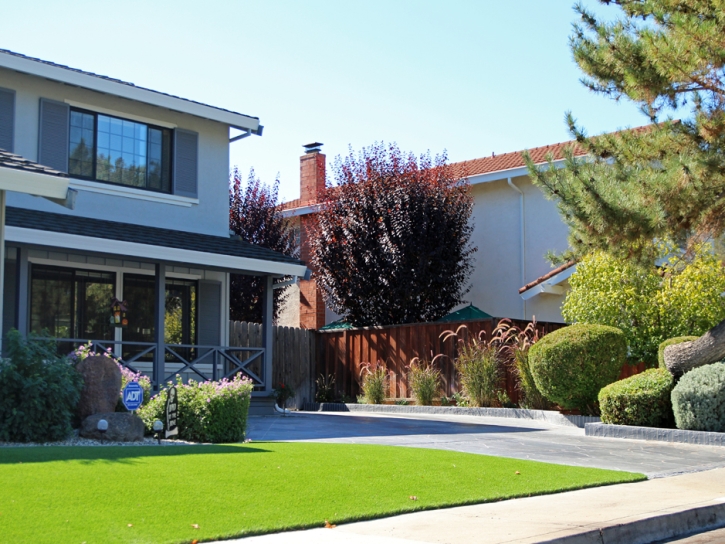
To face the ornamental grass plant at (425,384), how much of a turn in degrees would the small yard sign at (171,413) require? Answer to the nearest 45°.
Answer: approximately 90° to its left

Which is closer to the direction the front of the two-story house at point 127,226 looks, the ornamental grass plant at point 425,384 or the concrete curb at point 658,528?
the concrete curb

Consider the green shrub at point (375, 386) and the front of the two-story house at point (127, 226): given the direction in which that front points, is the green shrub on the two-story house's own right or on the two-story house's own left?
on the two-story house's own left

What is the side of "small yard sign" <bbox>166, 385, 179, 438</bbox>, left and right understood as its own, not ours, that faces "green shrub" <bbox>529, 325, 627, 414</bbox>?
left

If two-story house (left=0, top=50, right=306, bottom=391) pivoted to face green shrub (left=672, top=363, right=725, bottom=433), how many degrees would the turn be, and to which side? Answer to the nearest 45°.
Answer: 0° — it already faces it

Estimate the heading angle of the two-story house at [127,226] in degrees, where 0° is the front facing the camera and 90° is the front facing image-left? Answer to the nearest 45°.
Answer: approximately 315°

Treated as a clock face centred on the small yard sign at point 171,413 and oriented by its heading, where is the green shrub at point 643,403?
The green shrub is roughly at 10 o'clock from the small yard sign.

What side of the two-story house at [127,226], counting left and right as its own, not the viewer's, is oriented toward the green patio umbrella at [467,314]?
left

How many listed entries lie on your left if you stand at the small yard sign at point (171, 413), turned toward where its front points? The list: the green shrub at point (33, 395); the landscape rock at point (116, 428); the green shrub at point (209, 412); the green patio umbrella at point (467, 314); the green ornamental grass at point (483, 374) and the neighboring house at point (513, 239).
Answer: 4

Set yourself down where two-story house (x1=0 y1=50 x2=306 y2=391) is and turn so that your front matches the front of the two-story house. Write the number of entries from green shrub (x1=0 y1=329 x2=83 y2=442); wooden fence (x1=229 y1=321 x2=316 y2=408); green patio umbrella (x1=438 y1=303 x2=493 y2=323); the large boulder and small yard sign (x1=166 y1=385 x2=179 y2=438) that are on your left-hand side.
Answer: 2

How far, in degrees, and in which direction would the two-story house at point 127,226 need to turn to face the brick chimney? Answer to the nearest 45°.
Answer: approximately 90° to its left

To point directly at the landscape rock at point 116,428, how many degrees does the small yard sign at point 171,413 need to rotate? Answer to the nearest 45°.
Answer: approximately 135° to its right
